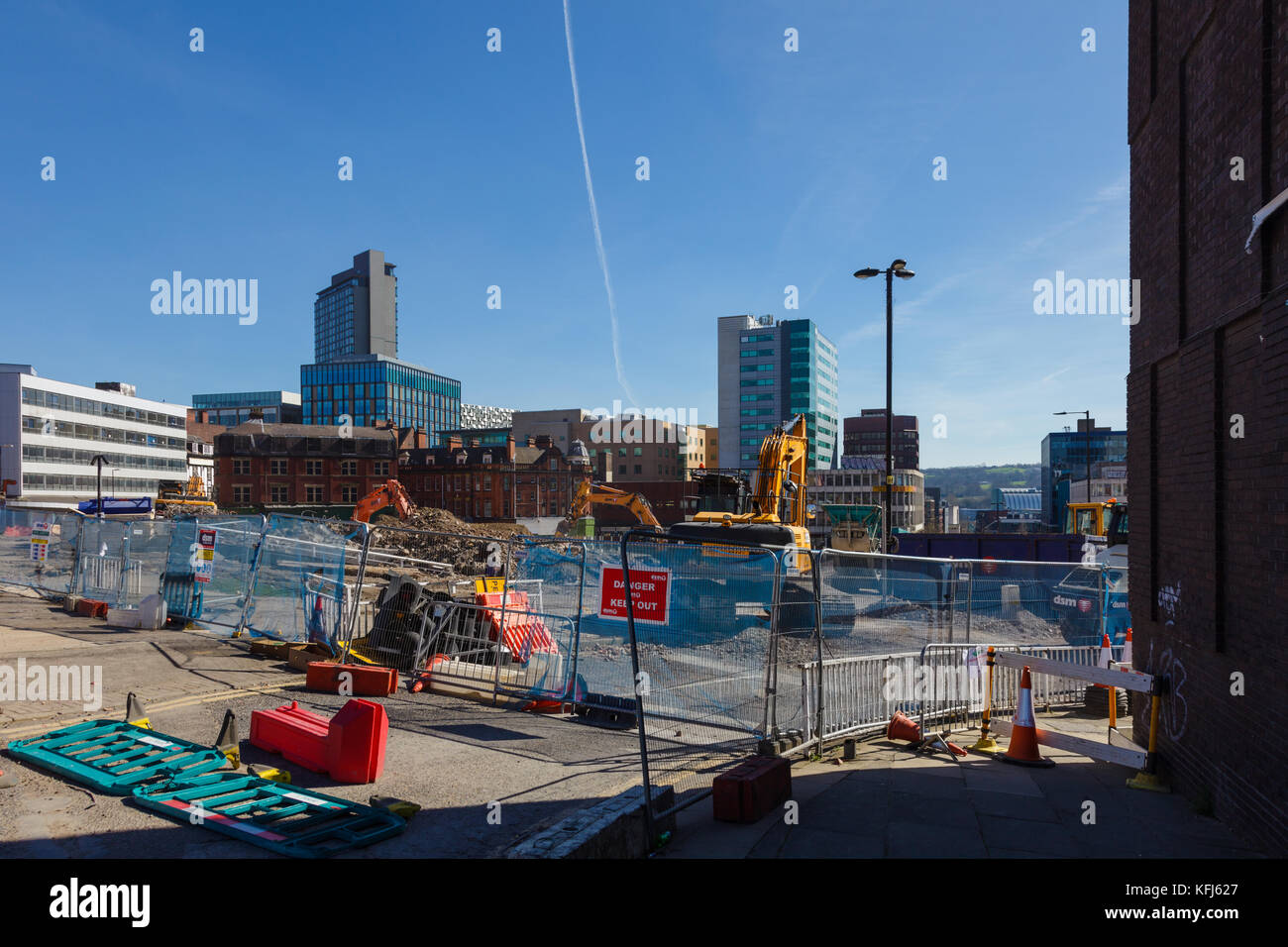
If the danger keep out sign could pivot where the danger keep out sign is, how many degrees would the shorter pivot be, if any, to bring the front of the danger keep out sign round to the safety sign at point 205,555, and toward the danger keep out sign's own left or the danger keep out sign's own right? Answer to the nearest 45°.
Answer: approximately 135° to the danger keep out sign's own right

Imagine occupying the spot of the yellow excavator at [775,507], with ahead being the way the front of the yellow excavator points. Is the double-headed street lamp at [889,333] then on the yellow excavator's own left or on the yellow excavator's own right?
on the yellow excavator's own right

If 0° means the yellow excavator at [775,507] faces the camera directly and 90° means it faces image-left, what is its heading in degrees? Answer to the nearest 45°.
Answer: approximately 225°

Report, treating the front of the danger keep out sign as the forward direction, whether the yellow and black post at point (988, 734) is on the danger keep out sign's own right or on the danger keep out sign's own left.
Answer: on the danger keep out sign's own left

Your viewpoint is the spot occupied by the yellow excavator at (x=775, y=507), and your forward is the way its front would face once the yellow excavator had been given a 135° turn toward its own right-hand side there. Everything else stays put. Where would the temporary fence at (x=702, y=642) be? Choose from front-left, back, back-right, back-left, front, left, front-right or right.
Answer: front

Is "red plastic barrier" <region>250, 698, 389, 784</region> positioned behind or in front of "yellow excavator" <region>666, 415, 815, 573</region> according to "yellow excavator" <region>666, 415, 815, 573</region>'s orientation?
behind

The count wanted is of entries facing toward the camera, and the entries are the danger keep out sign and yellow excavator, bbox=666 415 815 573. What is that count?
1

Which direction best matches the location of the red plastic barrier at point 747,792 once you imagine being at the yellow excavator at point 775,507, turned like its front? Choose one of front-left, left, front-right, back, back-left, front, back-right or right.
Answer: back-right

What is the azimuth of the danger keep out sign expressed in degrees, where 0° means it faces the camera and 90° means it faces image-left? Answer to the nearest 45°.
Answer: approximately 0°

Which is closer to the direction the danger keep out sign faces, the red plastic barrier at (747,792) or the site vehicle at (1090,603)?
the red plastic barrier
